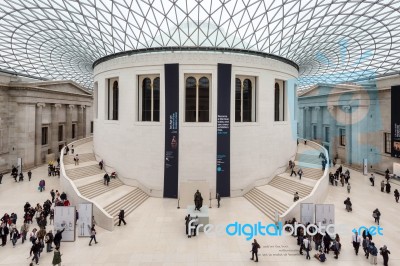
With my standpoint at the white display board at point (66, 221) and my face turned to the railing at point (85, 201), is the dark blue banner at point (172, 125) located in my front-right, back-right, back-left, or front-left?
front-right

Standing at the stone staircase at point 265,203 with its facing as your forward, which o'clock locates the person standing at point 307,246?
The person standing is roughly at 10 o'clock from the stone staircase.

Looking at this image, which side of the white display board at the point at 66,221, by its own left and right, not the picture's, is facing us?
front

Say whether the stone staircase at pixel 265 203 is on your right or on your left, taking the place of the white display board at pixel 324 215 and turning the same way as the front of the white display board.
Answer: on your right

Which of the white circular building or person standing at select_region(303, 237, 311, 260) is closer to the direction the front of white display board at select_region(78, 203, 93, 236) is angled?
the person standing

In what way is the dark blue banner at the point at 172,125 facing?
toward the camera

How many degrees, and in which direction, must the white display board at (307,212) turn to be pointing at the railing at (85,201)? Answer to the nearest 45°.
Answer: approximately 90° to its right

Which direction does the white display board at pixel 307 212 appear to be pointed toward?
toward the camera

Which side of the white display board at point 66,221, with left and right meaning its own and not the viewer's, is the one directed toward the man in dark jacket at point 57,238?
front

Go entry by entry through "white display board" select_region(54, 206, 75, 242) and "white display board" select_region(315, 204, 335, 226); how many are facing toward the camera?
2

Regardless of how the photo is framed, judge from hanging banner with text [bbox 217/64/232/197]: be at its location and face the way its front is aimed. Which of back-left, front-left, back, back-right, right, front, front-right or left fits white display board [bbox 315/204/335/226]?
front-left

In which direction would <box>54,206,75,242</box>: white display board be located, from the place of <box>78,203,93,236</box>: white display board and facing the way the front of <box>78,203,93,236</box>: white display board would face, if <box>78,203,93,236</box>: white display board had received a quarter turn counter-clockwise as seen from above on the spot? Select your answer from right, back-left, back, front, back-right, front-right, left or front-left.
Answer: back

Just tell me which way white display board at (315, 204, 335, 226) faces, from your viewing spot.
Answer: facing the viewer

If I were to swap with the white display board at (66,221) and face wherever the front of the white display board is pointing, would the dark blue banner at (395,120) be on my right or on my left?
on my left
